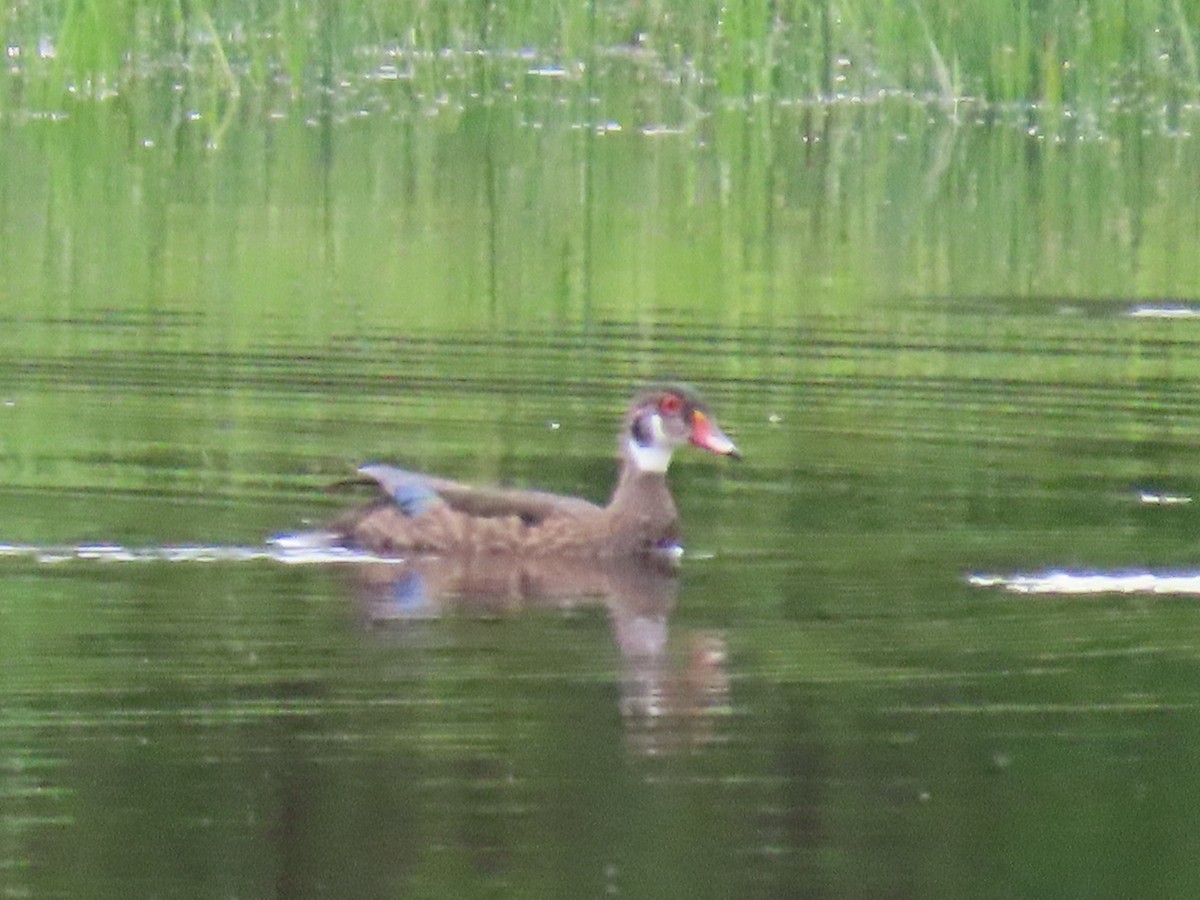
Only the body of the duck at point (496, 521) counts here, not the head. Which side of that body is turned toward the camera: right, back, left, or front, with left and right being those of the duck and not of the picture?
right
